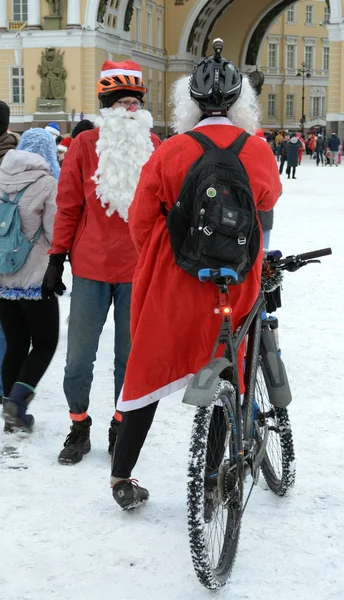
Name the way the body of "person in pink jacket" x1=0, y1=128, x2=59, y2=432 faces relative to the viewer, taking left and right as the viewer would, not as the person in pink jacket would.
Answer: facing away from the viewer and to the right of the viewer

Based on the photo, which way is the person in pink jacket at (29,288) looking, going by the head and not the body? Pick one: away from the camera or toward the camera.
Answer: away from the camera

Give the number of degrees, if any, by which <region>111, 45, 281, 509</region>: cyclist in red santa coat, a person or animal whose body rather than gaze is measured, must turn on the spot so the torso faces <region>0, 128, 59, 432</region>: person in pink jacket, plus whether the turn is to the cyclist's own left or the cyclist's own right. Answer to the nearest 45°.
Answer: approximately 45° to the cyclist's own left

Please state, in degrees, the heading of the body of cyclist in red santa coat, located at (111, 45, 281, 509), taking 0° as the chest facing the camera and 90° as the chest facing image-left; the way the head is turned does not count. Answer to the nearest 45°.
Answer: approximately 180°

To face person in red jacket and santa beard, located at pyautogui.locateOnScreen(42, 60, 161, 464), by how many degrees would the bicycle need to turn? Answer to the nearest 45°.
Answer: approximately 45° to its left

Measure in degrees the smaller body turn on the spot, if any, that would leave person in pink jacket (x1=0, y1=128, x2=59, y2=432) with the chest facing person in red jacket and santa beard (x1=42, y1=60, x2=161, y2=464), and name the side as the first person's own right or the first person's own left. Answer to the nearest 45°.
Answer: approximately 90° to the first person's own right

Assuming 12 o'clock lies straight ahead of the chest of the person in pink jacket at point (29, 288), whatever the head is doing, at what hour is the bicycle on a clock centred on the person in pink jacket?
The bicycle is roughly at 4 o'clock from the person in pink jacket.

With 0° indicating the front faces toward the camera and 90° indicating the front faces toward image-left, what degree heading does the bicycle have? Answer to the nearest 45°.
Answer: approximately 180°

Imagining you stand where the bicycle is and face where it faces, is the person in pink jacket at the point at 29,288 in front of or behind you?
in front

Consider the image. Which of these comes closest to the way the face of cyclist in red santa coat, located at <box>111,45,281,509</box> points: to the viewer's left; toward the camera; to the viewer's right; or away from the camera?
away from the camera
